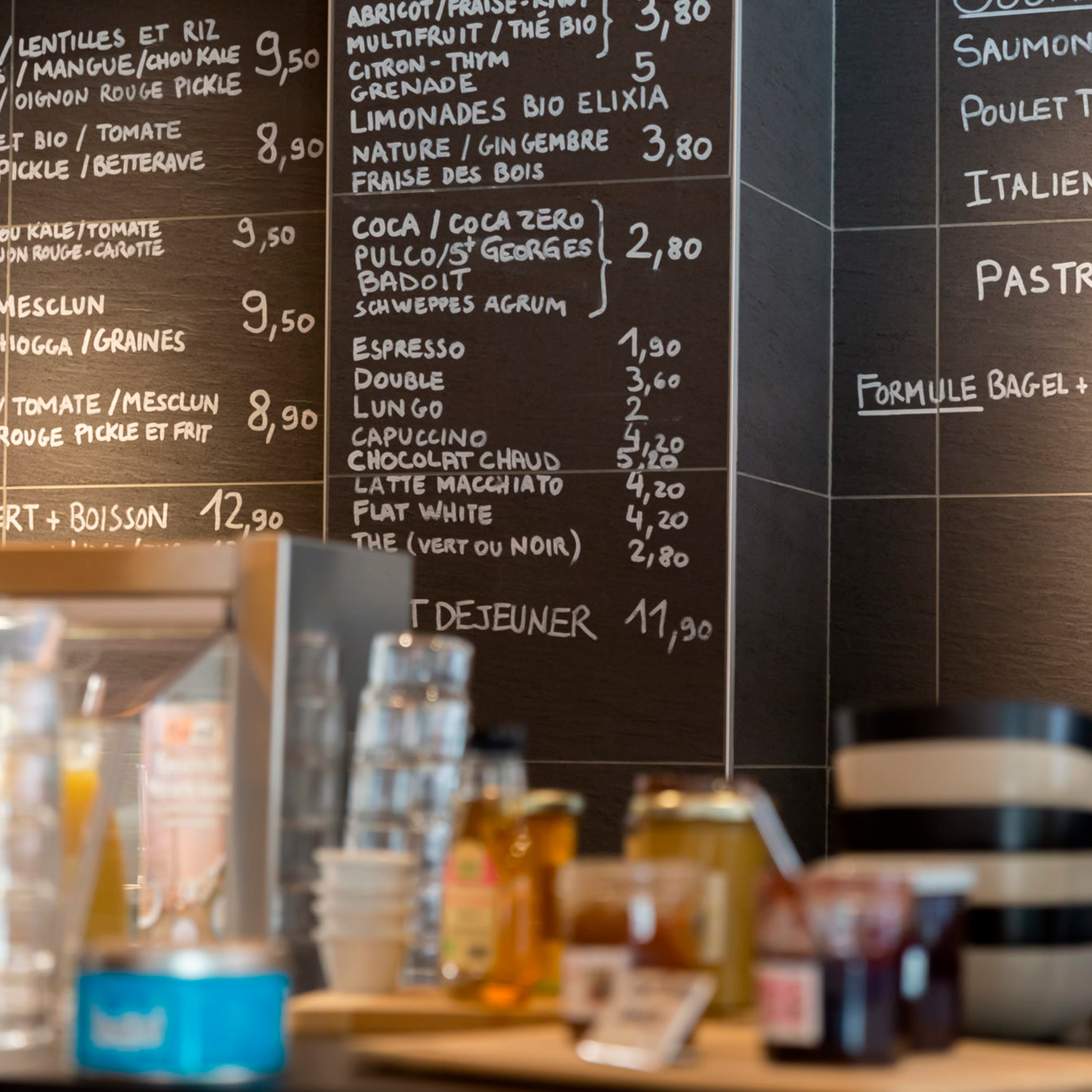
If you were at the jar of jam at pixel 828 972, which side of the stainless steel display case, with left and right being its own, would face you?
left

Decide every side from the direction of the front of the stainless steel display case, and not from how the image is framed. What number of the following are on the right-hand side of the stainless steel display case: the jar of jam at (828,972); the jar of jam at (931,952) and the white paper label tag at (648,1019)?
0

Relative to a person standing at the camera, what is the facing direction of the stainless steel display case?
facing the viewer and to the left of the viewer

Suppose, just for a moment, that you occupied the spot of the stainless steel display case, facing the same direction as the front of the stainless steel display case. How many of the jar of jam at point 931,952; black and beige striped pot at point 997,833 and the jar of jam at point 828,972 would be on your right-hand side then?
0

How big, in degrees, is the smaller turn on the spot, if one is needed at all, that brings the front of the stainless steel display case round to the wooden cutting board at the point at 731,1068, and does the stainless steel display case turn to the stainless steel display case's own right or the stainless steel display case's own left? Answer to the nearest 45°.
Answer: approximately 90° to the stainless steel display case's own left

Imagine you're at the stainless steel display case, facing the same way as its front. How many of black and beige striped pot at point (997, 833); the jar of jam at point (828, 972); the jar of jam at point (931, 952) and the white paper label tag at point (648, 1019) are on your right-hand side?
0

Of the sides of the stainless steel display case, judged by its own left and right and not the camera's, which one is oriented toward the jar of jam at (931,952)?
left

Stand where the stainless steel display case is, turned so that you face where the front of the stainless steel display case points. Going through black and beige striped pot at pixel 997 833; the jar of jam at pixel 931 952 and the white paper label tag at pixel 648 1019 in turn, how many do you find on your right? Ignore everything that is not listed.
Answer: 0

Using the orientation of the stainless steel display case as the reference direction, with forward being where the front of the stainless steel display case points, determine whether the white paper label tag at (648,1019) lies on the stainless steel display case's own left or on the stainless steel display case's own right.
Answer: on the stainless steel display case's own left
